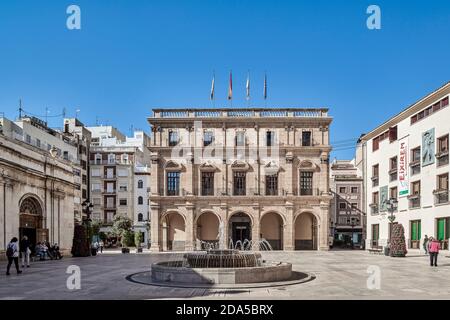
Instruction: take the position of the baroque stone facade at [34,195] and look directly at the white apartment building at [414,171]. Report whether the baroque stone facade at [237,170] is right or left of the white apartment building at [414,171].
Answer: left

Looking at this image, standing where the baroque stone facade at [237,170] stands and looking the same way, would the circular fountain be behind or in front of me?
in front

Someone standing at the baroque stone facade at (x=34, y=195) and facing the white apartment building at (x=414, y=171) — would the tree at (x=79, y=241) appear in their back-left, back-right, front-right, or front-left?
front-left

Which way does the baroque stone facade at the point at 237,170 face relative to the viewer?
toward the camera

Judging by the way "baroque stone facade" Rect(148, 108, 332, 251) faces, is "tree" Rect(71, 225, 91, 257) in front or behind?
in front
